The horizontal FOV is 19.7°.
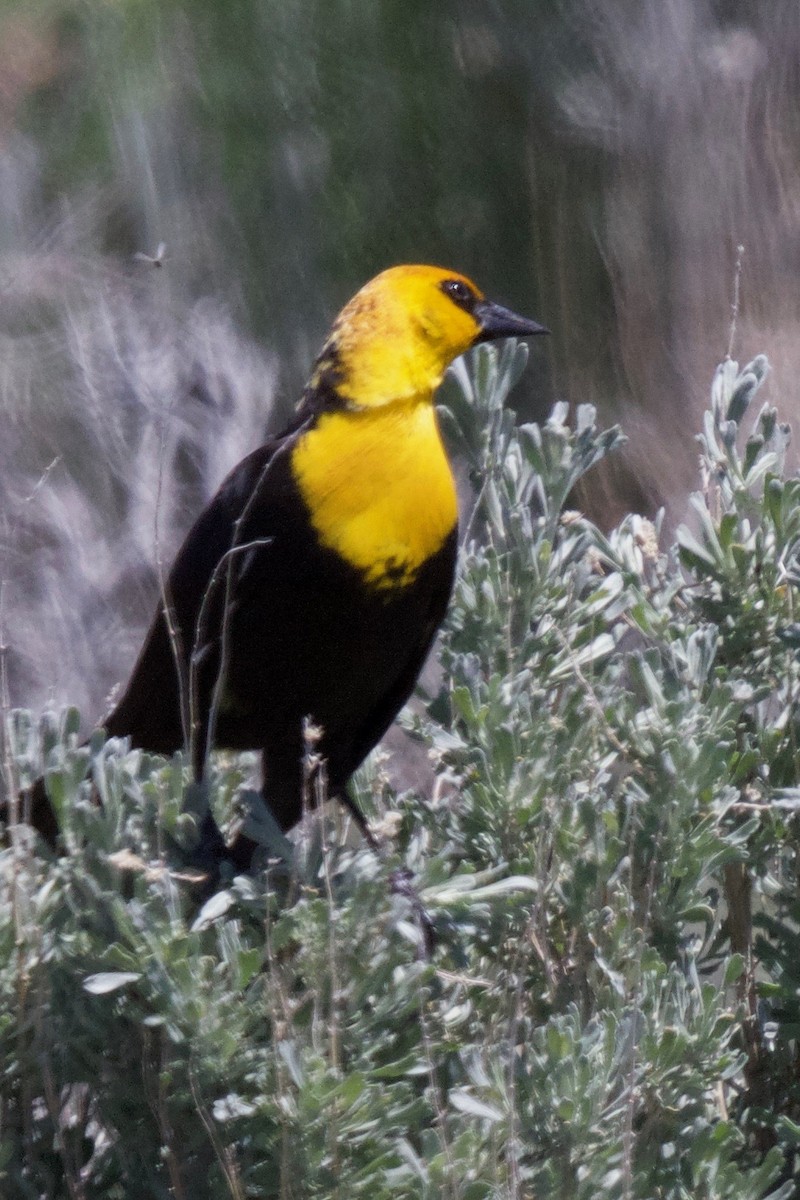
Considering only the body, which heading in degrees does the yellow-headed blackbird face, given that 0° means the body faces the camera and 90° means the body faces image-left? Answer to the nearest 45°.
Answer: approximately 315°
